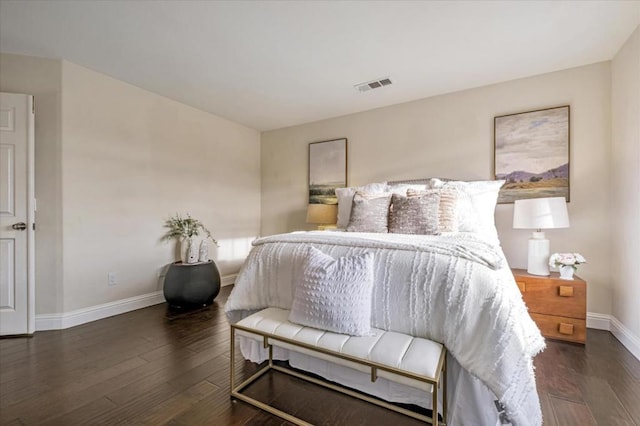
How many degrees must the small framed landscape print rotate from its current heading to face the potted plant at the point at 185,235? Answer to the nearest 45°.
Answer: approximately 45° to its right

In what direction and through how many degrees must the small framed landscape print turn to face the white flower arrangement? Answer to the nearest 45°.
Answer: approximately 90° to its left

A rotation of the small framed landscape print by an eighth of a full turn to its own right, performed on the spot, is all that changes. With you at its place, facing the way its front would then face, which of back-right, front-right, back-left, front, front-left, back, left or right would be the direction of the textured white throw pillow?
left

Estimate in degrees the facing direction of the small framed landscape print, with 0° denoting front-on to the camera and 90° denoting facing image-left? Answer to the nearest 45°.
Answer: approximately 45°

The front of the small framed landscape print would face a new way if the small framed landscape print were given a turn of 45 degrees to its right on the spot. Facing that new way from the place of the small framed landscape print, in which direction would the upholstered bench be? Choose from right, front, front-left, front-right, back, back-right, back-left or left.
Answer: left

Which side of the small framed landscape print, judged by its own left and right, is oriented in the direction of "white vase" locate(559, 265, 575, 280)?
left

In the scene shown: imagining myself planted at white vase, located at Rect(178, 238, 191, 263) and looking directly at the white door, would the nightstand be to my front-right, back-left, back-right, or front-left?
back-left

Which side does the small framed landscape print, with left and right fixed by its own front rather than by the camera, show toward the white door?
front

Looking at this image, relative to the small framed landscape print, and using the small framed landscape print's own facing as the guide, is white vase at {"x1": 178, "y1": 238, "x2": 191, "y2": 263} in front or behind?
in front

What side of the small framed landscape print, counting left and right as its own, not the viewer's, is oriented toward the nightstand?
left

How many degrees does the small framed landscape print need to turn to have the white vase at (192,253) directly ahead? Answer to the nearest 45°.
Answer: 0° — it already faces it
